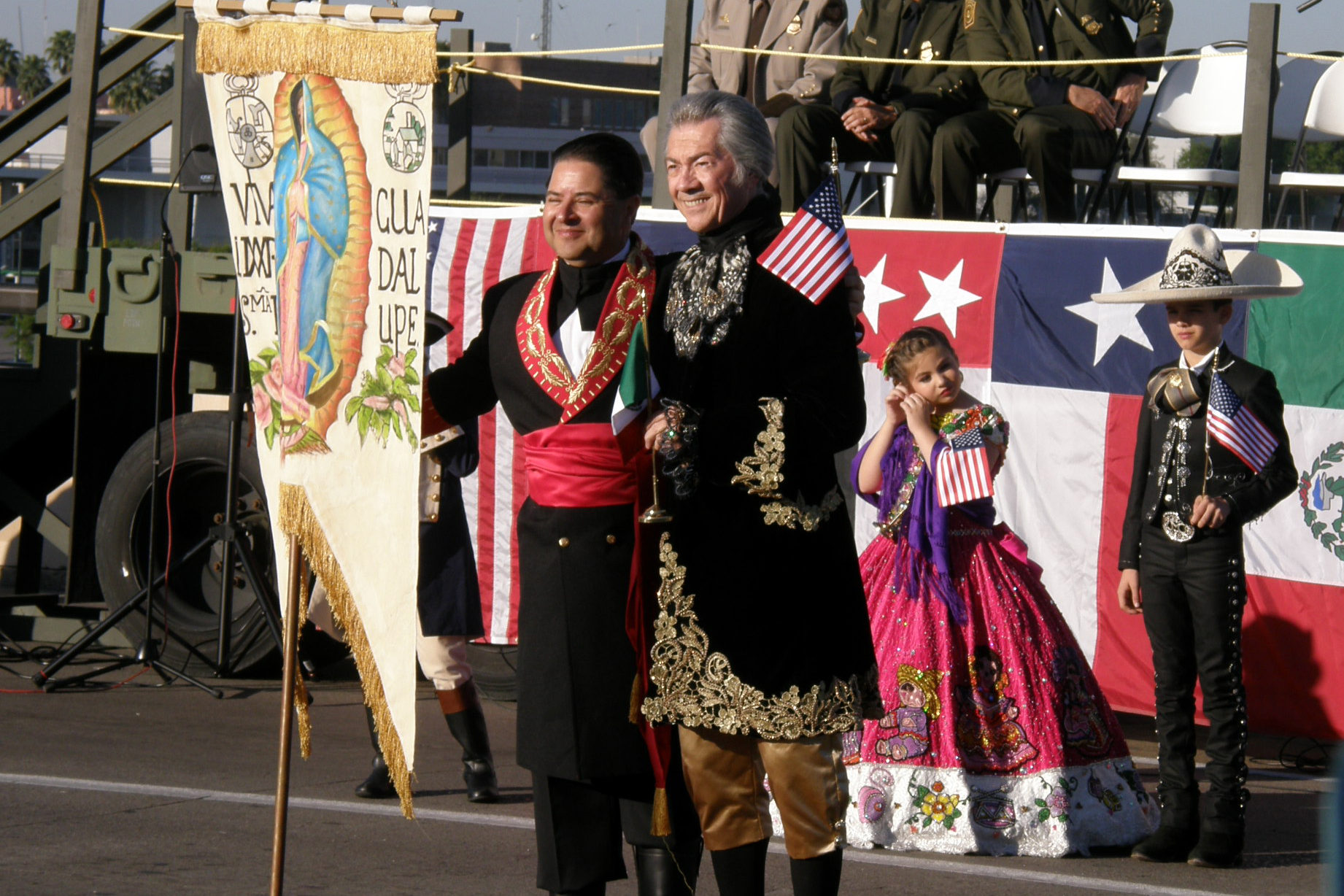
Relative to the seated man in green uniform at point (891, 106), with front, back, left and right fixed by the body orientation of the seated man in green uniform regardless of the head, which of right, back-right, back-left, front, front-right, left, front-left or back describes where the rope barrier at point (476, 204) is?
front-right

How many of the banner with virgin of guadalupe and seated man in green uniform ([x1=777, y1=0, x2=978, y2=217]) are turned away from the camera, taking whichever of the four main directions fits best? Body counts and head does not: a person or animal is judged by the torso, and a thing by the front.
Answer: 0

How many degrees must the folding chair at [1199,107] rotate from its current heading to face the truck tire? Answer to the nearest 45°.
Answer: approximately 45° to its right

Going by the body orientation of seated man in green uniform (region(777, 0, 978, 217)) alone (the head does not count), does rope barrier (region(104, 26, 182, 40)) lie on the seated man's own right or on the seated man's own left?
on the seated man's own right

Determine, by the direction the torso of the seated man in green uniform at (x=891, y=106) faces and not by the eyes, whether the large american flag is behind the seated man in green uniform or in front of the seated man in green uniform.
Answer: in front

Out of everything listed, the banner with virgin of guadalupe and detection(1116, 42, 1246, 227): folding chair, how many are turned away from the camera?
0

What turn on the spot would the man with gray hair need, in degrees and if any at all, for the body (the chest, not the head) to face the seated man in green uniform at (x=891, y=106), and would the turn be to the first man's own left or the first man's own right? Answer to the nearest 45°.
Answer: approximately 135° to the first man's own right

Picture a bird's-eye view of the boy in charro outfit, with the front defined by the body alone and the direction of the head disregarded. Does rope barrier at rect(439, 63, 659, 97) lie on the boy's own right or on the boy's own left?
on the boy's own right

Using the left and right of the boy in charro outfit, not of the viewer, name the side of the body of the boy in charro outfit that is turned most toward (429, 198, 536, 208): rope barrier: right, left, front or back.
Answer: right
